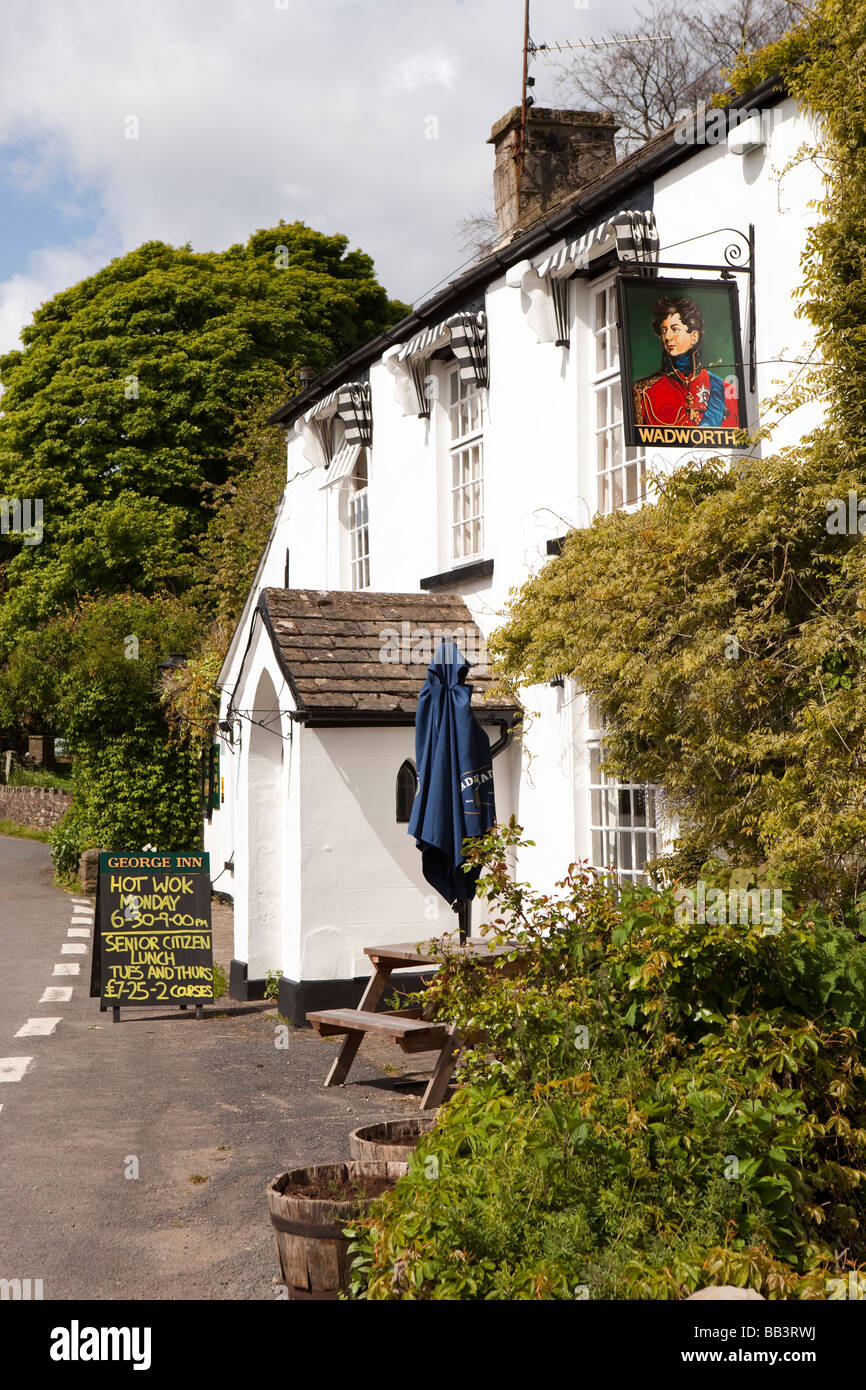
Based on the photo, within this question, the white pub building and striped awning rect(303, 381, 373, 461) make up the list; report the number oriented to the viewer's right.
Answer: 0

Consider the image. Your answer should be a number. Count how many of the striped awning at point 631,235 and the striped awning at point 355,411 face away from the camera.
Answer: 0

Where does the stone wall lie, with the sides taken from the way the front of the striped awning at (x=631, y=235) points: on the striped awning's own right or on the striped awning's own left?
on the striped awning's own right

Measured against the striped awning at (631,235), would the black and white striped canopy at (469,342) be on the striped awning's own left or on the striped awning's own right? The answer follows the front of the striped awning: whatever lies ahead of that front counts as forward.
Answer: on the striped awning's own right

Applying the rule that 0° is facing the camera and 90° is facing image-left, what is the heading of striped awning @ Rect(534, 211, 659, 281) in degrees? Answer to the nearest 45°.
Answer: approximately 45°

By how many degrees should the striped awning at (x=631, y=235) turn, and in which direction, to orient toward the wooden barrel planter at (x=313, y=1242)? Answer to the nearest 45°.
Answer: approximately 45° to its left

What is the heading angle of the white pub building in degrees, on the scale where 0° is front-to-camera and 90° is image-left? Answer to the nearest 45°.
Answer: approximately 45°

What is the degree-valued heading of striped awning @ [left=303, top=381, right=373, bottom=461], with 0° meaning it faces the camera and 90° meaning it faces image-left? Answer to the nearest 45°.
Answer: approximately 45°
